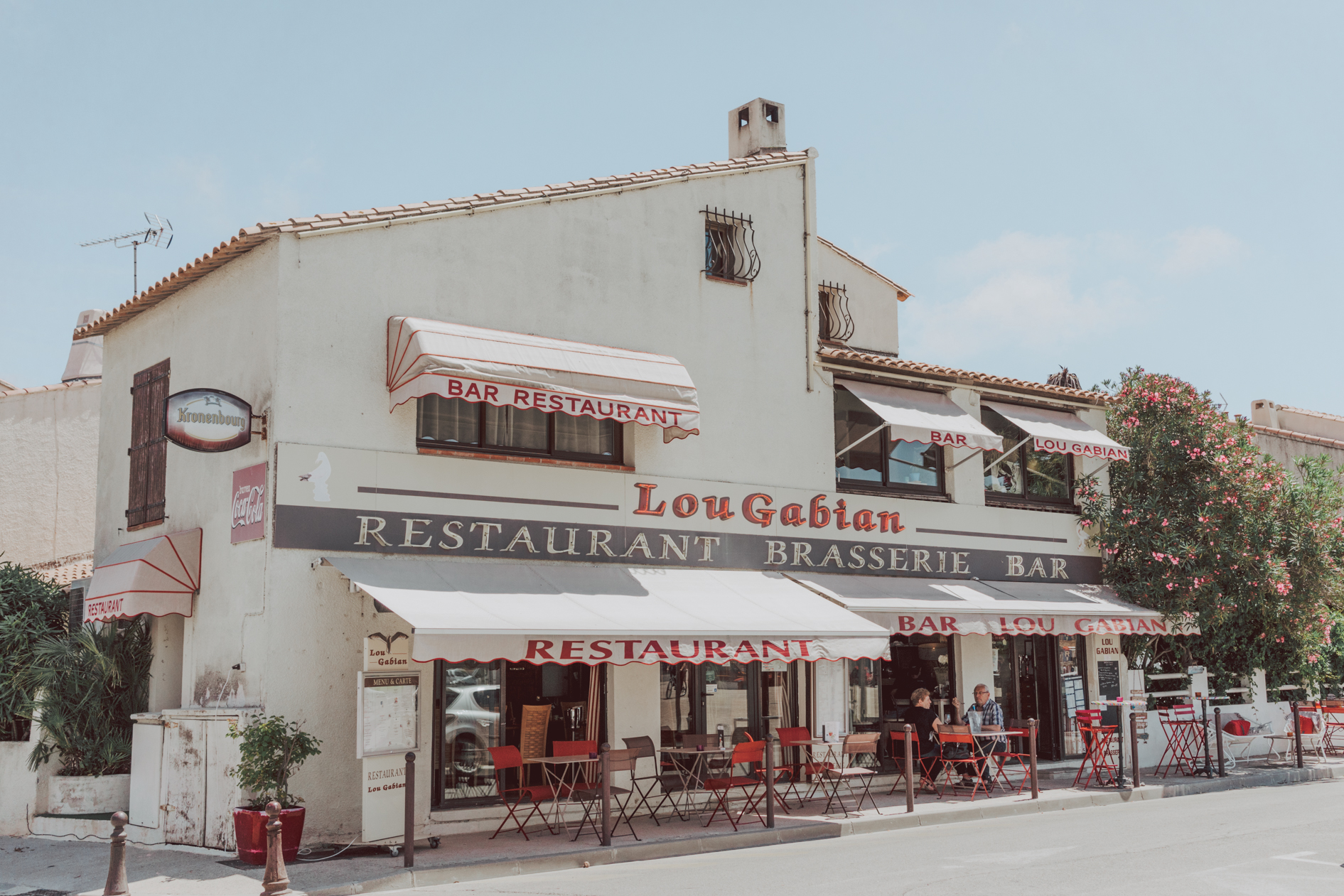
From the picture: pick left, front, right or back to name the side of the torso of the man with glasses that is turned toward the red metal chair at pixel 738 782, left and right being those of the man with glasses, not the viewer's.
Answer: front

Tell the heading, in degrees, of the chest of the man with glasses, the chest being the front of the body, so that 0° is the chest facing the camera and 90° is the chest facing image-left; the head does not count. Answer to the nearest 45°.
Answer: approximately 45°

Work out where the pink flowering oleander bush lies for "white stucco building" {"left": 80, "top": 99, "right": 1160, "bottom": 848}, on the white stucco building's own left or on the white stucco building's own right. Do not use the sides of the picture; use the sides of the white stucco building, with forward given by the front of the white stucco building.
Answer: on the white stucco building's own left

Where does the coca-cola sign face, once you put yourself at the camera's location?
facing the viewer and to the left of the viewer

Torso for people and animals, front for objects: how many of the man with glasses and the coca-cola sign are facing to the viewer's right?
0

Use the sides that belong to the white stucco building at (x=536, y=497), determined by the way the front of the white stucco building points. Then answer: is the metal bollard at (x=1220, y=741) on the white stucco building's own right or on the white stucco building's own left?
on the white stucco building's own left

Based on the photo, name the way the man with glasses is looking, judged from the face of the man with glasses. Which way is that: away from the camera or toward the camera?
toward the camera

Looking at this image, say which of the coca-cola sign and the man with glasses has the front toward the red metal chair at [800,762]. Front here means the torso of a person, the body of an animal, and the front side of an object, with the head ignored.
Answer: the man with glasses

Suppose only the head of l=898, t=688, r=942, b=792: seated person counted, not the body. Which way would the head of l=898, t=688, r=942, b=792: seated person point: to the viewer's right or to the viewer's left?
to the viewer's right

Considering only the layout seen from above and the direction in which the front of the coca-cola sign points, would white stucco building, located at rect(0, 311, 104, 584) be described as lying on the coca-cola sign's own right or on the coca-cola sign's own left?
on the coca-cola sign's own right

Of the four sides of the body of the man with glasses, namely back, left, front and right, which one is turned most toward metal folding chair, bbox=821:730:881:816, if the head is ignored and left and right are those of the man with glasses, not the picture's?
front

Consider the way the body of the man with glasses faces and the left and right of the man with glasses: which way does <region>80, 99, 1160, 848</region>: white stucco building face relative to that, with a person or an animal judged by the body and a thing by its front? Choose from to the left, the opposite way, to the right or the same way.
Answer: to the left

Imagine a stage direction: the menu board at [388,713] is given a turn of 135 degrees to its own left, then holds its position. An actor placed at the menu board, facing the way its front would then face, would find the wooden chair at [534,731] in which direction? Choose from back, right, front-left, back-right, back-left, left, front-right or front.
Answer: front-right

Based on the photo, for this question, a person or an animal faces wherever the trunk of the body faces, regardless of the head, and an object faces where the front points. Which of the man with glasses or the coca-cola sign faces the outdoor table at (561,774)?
the man with glasses

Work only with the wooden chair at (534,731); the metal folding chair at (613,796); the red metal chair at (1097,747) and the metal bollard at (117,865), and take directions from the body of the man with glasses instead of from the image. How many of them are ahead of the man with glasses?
3

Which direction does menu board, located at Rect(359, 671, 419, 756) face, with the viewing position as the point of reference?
facing the viewer and to the right of the viewer
